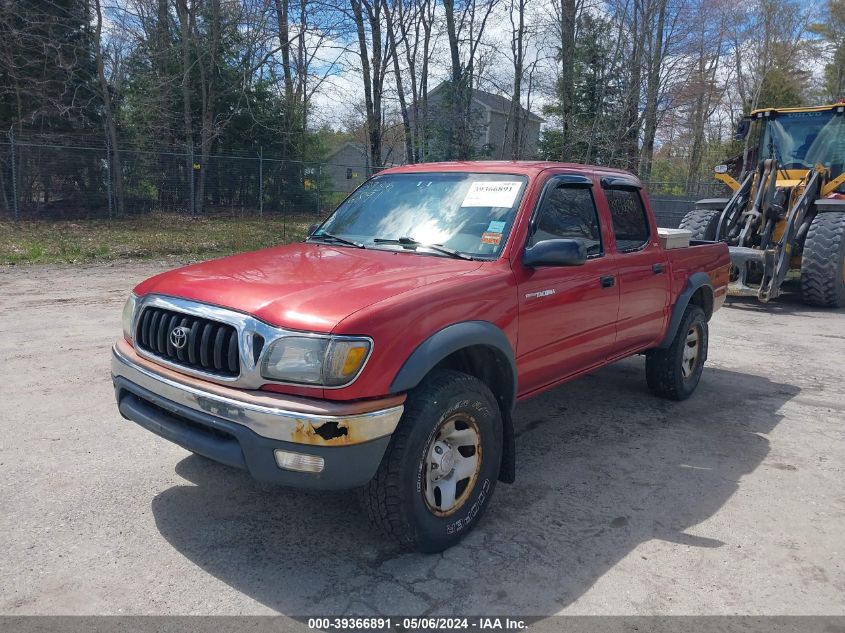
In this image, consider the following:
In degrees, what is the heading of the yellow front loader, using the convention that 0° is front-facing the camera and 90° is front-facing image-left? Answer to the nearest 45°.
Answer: approximately 45°

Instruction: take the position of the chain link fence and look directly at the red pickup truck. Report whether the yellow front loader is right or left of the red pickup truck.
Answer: left

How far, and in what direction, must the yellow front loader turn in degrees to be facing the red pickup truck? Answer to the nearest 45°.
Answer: approximately 45° to its left

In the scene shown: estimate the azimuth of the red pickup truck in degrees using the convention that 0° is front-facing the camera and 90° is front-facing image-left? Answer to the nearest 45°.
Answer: approximately 45°

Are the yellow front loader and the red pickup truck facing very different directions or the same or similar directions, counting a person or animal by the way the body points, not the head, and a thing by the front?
same or similar directions

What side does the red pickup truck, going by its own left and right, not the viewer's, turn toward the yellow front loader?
back

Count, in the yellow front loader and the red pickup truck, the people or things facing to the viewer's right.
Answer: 0

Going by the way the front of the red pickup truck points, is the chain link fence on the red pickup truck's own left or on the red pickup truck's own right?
on the red pickup truck's own right
